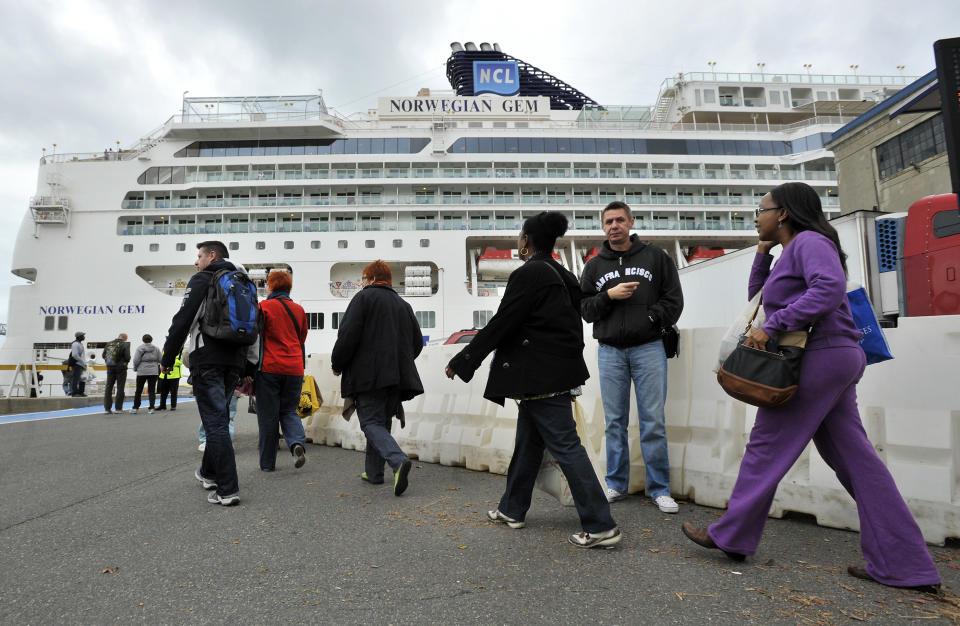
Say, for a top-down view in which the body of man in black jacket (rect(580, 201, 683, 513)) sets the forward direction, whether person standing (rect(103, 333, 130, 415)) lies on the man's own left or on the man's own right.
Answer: on the man's own right

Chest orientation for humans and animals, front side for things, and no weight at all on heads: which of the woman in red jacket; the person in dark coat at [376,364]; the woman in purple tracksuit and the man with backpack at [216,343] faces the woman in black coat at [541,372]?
the woman in purple tracksuit

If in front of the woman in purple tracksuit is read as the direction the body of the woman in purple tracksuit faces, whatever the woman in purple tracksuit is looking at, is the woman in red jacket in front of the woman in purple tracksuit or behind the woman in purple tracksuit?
in front

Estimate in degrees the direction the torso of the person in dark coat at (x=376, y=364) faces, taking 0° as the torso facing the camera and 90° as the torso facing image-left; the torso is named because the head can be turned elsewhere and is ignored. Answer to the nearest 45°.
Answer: approximately 135°

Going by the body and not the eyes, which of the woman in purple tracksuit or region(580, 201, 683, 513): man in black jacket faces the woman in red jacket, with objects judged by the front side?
the woman in purple tracksuit

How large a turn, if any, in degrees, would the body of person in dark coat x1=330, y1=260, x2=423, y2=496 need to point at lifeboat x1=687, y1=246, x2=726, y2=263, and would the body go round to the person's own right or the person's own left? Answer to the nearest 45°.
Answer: approximately 90° to the person's own right

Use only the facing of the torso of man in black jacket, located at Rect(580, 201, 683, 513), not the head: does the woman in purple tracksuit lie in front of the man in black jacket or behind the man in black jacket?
in front

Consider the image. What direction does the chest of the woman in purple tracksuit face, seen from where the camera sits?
to the viewer's left

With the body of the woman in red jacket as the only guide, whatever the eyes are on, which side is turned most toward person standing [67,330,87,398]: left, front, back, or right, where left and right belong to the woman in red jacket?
front

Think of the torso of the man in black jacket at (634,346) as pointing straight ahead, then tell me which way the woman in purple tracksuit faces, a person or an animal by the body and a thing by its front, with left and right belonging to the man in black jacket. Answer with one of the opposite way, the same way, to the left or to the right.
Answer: to the right

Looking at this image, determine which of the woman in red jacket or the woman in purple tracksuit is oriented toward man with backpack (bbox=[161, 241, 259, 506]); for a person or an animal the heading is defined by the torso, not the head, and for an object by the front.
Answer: the woman in purple tracksuit
